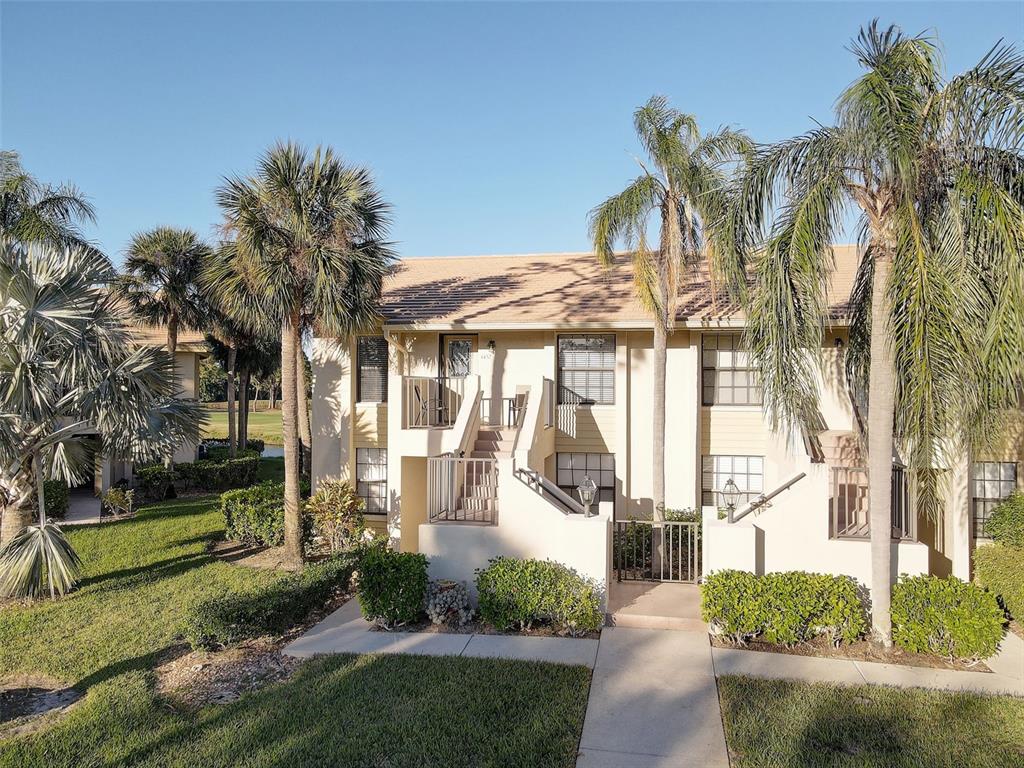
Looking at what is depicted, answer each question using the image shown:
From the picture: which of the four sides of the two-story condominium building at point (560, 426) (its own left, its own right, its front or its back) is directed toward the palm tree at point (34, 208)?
right

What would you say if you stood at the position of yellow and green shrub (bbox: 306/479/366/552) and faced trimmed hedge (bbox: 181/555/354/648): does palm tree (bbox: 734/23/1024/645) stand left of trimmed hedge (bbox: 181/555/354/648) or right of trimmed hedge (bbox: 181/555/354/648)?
left

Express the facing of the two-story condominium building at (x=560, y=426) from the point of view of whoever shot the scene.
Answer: facing the viewer

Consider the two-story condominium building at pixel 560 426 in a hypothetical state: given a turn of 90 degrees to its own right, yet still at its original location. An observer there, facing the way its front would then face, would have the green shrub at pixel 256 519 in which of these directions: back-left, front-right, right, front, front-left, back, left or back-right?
front

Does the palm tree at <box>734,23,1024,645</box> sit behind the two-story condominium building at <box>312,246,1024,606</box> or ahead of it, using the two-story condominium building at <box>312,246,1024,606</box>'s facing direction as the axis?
ahead

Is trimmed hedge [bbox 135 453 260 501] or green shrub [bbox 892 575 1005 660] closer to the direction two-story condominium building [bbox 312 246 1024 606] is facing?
the green shrub

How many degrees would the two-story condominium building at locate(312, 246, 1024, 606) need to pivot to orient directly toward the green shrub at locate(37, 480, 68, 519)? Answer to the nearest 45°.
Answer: approximately 90° to its right

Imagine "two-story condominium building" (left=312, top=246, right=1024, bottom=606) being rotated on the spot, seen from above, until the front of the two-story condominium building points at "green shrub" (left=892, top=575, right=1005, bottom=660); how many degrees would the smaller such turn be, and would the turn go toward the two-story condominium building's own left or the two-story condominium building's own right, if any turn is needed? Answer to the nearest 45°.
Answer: approximately 45° to the two-story condominium building's own left

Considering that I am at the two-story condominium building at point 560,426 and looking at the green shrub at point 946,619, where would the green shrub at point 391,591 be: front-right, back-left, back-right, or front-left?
front-right

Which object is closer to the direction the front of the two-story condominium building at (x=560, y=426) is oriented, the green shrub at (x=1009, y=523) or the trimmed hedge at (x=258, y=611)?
the trimmed hedge
